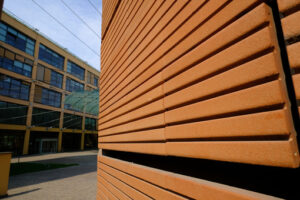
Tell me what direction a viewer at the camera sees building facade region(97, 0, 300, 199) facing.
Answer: facing the viewer and to the left of the viewer

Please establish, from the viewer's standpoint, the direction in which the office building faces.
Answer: facing the viewer and to the right of the viewer

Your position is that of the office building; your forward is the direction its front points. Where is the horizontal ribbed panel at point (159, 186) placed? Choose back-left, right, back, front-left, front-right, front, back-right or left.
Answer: front-right

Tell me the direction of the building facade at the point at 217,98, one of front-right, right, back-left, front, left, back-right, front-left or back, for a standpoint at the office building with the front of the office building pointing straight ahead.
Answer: front-right

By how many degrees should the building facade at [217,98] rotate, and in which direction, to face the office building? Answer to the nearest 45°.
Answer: approximately 90° to its right

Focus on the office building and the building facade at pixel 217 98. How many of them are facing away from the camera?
0
